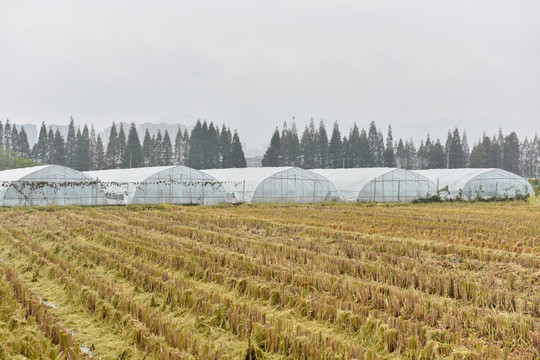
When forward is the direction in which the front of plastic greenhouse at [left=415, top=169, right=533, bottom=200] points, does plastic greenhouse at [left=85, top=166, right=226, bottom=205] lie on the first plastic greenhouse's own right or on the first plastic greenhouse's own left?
on the first plastic greenhouse's own right

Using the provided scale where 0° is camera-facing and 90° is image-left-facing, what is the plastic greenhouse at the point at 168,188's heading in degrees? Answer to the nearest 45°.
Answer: approximately 315°

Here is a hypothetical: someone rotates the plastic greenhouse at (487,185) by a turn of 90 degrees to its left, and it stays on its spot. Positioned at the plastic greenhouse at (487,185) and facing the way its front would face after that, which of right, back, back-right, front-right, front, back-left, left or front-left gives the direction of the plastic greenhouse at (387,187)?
back

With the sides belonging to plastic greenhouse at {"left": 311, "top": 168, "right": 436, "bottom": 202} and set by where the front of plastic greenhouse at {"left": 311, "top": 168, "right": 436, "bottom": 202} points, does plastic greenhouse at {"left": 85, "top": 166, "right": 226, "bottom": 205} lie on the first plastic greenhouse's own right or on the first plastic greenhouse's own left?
on the first plastic greenhouse's own right

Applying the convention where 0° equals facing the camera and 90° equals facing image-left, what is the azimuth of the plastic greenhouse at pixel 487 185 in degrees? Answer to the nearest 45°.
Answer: approximately 315°

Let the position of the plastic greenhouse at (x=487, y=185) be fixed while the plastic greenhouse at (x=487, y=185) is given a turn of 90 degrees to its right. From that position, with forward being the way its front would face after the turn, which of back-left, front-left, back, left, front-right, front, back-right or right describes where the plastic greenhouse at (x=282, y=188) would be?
front

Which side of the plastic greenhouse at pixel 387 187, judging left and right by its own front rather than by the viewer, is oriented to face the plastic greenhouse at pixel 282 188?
right

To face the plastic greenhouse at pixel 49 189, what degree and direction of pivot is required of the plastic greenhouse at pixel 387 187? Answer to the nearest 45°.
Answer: approximately 90° to its right

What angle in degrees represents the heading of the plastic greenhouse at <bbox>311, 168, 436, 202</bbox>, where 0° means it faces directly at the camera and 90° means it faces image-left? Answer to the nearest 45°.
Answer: approximately 315°

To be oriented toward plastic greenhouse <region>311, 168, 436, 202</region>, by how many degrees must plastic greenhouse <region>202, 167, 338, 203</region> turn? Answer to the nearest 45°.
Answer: approximately 45° to its left
